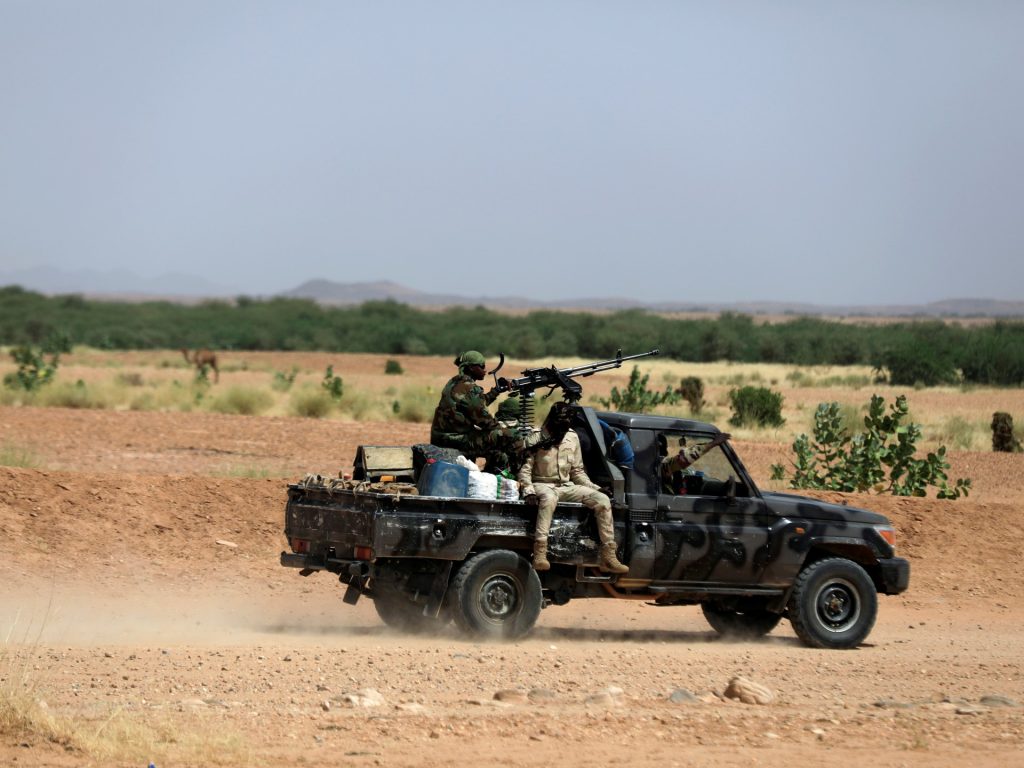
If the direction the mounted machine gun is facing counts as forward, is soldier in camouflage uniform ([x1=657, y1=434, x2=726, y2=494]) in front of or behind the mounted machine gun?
in front

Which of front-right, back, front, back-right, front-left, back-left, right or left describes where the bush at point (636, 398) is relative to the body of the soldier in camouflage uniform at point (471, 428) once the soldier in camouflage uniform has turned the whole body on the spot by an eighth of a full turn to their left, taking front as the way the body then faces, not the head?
front-left

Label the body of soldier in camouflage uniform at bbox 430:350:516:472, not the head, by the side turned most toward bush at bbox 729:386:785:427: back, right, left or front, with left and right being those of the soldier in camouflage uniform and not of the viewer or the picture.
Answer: left

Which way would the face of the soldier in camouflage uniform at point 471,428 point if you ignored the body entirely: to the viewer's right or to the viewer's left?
to the viewer's right

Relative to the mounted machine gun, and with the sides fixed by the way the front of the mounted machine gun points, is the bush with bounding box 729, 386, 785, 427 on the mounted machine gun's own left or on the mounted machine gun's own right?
on the mounted machine gun's own left

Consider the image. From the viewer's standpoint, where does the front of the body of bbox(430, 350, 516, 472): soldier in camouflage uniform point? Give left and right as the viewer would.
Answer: facing to the right of the viewer

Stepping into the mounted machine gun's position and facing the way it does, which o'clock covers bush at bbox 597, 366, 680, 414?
The bush is roughly at 9 o'clock from the mounted machine gun.

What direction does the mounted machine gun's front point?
to the viewer's right

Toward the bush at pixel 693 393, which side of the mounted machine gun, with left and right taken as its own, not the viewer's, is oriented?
left

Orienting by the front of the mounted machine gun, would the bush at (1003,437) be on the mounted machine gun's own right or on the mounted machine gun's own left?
on the mounted machine gun's own left

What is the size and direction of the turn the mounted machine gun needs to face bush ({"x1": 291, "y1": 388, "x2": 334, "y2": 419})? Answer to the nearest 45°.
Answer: approximately 90° to its left

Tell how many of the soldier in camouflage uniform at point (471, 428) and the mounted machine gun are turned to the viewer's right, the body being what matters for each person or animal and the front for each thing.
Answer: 2

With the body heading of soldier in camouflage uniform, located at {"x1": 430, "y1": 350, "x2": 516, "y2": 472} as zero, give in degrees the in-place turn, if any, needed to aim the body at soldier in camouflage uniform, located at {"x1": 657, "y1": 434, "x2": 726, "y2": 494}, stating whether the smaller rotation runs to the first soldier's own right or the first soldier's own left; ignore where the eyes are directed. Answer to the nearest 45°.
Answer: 0° — they already face them
